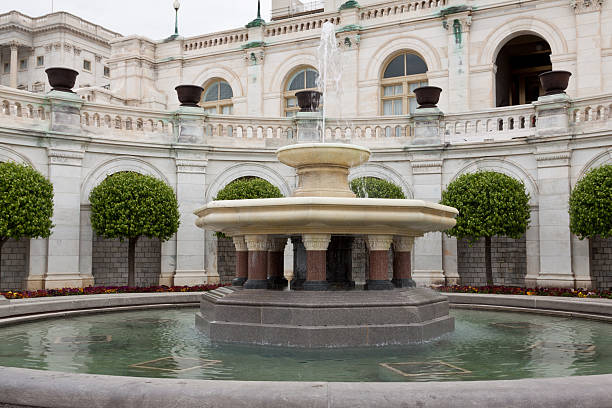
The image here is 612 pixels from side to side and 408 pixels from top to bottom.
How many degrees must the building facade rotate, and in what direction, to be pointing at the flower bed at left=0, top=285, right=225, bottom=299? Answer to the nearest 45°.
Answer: approximately 90° to its right

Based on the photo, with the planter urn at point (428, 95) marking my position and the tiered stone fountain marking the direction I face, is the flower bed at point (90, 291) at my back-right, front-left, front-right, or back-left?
front-right

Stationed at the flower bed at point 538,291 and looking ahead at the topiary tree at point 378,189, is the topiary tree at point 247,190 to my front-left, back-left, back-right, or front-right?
front-left

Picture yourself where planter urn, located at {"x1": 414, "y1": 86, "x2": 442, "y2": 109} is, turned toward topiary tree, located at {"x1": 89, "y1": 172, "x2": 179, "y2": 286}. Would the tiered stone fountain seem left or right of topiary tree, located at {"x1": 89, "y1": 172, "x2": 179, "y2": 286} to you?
left

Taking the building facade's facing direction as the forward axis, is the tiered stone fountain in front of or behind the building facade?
in front

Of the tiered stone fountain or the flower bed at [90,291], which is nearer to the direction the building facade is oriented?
the tiered stone fountain

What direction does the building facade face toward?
toward the camera

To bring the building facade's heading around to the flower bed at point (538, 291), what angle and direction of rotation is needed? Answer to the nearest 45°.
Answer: approximately 45° to its left

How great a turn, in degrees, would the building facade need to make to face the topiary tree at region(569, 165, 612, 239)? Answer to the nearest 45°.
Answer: approximately 45° to its left

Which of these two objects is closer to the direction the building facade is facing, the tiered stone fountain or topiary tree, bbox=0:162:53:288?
the tiered stone fountain

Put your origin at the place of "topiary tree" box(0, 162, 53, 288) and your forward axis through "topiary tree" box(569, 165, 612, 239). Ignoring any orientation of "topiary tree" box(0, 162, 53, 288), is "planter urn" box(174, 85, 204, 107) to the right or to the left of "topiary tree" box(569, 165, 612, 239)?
left
